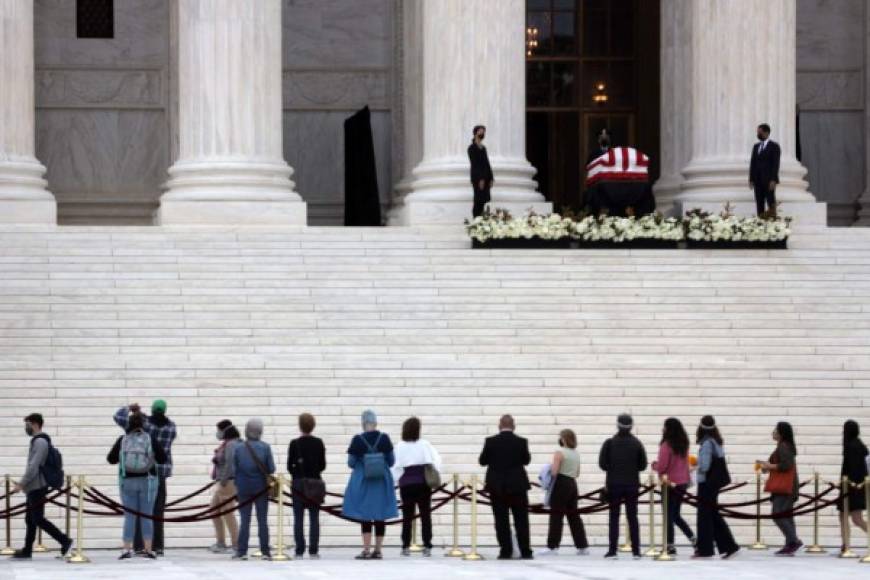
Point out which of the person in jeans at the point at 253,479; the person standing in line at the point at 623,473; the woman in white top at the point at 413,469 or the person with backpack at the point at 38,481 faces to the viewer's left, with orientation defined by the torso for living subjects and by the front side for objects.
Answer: the person with backpack

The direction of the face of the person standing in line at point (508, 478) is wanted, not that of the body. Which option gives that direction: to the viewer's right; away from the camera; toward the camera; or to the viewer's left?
away from the camera

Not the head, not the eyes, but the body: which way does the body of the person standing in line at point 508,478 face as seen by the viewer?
away from the camera

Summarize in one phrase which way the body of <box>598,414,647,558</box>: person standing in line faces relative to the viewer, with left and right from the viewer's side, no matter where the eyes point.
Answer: facing away from the viewer

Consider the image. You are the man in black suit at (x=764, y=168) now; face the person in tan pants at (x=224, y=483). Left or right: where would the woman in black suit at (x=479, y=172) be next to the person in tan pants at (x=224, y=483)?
right

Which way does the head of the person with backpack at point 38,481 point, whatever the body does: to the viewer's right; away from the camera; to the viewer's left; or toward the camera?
to the viewer's left

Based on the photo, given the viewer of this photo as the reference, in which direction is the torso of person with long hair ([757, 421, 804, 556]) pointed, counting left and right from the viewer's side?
facing to the left of the viewer

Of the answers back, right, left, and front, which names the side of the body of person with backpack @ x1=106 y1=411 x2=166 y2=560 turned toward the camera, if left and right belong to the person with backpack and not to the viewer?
back

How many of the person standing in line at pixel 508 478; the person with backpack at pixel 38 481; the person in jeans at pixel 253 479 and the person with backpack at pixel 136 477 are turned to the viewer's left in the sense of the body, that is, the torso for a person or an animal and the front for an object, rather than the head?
1

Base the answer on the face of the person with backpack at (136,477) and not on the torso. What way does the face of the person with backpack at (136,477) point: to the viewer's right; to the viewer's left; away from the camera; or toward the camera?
away from the camera

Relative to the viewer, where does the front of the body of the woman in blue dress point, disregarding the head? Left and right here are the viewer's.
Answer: facing away from the viewer

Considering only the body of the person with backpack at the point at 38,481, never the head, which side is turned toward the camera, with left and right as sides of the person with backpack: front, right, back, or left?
left

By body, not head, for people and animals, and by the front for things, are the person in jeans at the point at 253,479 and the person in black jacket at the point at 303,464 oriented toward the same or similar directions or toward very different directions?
same or similar directions
